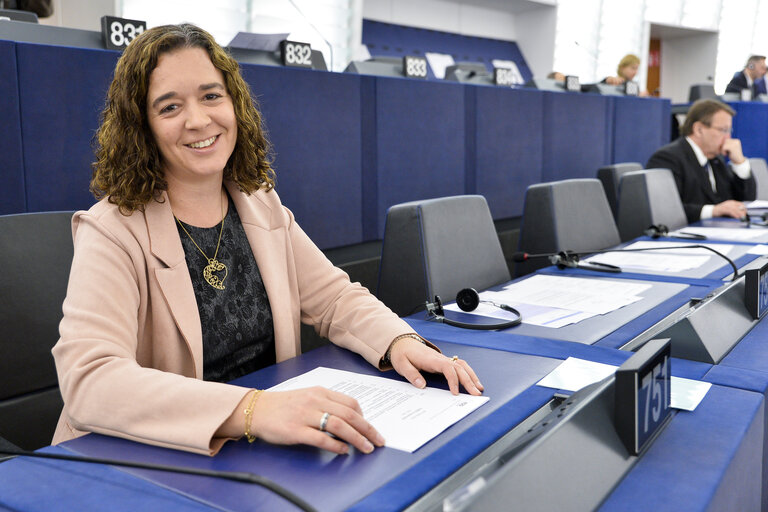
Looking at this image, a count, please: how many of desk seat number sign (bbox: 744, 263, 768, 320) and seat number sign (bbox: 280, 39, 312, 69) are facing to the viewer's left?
0

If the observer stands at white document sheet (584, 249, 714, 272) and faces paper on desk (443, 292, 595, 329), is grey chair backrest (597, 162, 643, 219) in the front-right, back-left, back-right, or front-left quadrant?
back-right

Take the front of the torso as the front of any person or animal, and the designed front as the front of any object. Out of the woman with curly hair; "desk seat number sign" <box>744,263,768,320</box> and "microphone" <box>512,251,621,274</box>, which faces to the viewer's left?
the microphone

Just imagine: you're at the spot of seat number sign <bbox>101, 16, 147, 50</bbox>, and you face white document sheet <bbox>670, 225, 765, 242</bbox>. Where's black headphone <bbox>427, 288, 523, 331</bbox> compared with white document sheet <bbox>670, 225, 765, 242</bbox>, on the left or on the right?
right

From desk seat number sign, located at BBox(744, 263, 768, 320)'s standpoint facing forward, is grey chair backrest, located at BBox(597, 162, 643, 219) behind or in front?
behind

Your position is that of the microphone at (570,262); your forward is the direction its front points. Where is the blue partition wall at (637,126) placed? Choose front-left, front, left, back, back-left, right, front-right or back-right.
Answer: right

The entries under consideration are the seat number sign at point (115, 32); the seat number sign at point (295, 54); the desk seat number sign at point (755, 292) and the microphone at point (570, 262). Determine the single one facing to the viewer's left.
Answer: the microphone

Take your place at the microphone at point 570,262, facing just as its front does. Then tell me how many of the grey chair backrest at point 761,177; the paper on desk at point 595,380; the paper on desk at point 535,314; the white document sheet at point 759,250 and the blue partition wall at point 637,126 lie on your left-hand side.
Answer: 2

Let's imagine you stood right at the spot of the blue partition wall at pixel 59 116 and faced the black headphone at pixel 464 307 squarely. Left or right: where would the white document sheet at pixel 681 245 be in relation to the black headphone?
left

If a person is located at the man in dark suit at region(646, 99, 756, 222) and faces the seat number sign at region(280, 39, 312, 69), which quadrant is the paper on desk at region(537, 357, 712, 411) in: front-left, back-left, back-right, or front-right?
front-left

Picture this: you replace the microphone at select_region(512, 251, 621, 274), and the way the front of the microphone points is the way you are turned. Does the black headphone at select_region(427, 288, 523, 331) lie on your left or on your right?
on your left

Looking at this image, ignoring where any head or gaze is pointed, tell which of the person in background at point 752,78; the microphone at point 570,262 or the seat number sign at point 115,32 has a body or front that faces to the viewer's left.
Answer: the microphone

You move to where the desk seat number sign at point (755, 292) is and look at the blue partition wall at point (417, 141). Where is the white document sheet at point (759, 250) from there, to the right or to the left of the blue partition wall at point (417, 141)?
right
